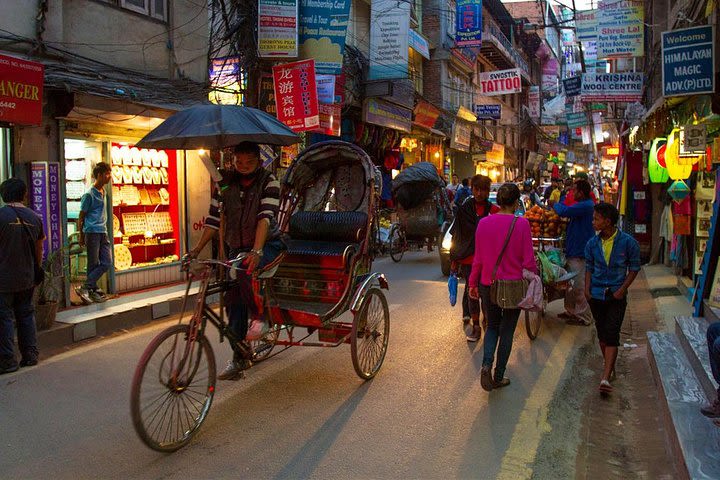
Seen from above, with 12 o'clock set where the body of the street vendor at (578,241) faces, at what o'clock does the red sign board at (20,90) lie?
The red sign board is roughly at 11 o'clock from the street vendor.

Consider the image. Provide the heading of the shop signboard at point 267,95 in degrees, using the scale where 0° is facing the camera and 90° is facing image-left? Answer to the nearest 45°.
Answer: approximately 0°

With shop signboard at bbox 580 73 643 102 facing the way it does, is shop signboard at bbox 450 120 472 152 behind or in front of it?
behind

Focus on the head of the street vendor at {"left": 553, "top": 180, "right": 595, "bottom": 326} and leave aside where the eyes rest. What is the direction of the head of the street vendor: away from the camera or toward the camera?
away from the camera

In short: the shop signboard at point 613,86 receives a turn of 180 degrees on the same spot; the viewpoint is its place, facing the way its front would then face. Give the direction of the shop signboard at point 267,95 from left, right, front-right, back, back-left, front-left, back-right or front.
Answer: back-left

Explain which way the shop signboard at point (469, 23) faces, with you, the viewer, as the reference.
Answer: facing the viewer

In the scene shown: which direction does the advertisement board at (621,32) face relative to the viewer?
toward the camera

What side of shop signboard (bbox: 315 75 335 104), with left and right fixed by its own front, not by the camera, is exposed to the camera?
front

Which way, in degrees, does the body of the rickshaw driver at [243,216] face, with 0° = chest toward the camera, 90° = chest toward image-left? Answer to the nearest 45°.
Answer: approximately 45°

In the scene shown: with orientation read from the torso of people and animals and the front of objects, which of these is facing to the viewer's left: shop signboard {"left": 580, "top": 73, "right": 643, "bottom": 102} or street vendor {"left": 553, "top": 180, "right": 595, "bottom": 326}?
the street vendor

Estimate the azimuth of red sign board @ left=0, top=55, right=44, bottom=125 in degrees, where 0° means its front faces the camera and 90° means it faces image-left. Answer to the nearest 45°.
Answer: approximately 315°

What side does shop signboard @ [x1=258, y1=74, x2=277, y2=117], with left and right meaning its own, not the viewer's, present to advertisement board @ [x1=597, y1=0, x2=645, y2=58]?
left
